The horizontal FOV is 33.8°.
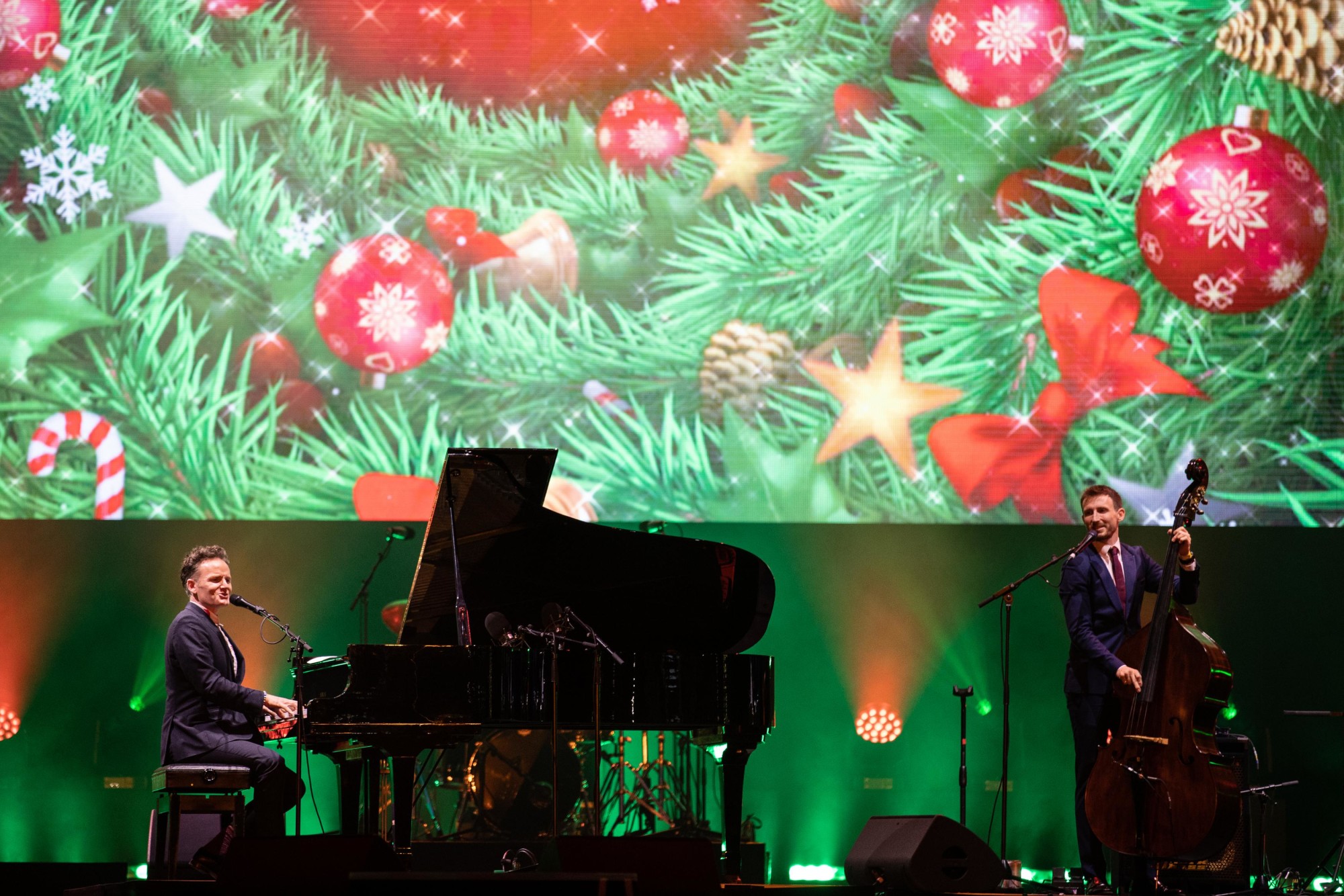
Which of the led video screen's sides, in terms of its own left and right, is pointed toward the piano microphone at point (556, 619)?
front

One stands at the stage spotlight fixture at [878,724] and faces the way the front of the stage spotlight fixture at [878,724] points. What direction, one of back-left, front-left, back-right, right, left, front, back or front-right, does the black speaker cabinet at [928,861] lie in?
front

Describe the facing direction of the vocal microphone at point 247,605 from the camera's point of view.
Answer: facing to the left of the viewer

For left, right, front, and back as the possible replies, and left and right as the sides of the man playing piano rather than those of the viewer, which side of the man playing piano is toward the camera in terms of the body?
right

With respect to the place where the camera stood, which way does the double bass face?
facing the viewer and to the left of the viewer

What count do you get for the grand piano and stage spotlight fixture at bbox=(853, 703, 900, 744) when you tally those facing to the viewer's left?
1

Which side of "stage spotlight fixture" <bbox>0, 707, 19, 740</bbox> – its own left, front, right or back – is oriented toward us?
front

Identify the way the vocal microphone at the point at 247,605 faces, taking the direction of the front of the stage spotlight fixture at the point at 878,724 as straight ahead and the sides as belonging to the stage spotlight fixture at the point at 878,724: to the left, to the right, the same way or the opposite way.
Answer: to the right

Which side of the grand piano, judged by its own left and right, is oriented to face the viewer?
left

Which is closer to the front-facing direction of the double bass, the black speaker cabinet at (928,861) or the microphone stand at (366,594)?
the black speaker cabinet

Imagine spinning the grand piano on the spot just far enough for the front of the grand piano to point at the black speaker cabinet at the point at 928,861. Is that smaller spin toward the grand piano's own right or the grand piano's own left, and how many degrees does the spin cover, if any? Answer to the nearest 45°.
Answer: approximately 135° to the grand piano's own left

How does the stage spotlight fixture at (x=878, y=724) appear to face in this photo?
toward the camera

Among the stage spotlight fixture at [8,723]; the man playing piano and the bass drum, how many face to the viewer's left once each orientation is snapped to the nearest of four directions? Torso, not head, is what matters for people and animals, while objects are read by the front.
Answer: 0

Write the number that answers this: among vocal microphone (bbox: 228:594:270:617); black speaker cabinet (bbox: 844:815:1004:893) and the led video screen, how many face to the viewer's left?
1

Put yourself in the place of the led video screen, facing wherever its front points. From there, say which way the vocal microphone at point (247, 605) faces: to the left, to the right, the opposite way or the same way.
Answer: to the right

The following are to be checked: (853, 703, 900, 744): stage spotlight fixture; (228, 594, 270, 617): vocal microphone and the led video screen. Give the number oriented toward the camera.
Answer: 2

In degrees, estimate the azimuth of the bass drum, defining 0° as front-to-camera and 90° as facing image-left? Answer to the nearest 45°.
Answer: approximately 0°

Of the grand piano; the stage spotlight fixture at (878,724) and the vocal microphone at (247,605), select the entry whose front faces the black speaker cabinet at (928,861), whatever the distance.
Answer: the stage spotlight fixture

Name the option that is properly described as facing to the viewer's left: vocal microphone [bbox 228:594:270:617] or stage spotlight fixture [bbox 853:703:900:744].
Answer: the vocal microphone
